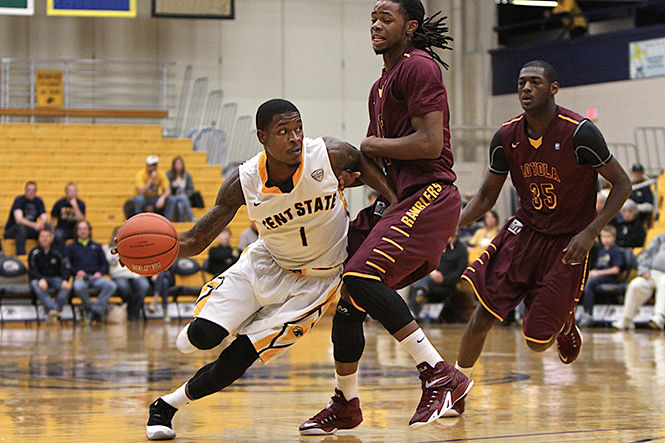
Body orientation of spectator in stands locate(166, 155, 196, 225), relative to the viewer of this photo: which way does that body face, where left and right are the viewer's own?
facing the viewer

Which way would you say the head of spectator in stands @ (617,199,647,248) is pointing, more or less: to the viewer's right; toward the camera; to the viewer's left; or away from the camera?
toward the camera

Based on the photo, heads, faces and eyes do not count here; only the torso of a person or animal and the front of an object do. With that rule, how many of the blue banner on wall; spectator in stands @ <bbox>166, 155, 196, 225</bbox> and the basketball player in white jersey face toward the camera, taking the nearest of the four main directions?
3

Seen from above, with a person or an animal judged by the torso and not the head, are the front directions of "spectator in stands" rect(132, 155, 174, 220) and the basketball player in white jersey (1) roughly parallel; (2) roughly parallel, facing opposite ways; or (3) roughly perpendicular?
roughly parallel

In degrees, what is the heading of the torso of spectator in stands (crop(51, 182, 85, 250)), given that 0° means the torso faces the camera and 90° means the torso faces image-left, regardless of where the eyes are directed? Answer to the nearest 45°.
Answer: approximately 0°

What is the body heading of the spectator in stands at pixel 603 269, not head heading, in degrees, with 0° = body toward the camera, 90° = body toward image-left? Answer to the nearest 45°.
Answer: approximately 45°

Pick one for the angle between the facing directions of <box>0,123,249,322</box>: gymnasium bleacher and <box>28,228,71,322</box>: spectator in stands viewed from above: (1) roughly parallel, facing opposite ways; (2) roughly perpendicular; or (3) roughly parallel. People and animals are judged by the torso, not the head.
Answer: roughly parallel

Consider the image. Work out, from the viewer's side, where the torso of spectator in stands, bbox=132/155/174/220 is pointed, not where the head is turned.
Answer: toward the camera

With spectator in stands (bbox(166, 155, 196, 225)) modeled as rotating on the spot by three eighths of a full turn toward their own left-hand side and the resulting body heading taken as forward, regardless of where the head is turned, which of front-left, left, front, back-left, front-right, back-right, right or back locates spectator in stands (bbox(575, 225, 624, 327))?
right

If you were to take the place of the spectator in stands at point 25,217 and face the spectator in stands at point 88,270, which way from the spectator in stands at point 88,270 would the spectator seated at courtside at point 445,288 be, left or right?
left

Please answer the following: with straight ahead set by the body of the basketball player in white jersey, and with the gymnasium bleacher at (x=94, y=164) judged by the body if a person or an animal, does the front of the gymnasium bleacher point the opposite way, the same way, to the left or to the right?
the same way

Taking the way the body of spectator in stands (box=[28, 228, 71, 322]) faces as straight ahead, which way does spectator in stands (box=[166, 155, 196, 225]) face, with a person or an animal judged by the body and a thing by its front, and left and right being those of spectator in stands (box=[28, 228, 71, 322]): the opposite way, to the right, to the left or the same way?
the same way

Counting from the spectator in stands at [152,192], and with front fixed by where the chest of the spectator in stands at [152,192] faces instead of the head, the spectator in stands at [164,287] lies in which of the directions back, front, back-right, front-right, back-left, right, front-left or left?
front

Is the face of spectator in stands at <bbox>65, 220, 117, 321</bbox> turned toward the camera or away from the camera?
toward the camera

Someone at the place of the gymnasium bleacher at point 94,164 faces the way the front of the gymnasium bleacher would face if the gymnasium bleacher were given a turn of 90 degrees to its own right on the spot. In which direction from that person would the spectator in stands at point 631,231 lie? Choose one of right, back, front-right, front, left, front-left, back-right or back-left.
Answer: back-left

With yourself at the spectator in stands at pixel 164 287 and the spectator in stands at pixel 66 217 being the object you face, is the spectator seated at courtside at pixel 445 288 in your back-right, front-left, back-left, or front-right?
back-right

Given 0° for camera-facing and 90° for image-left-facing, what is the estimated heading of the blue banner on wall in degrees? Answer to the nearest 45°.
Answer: approximately 0°
